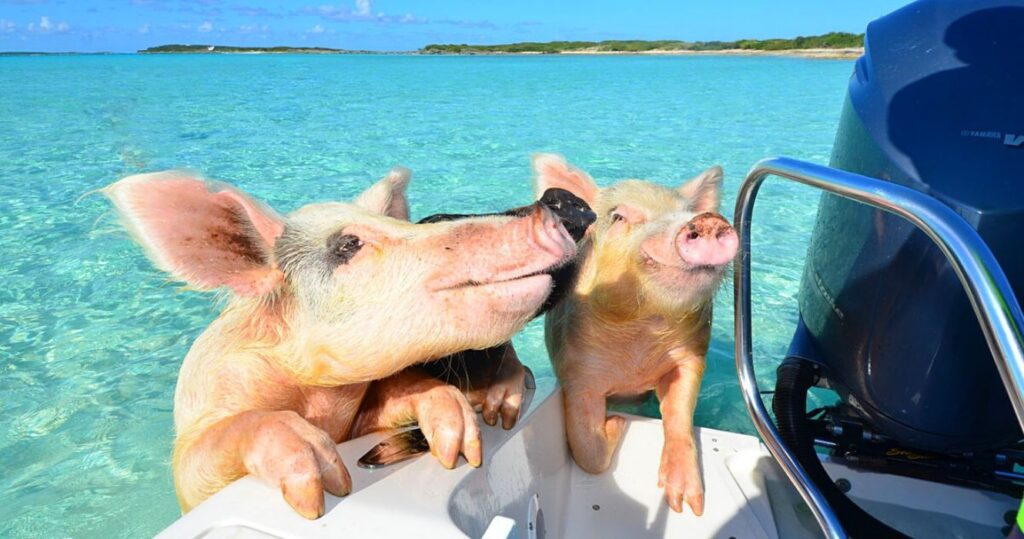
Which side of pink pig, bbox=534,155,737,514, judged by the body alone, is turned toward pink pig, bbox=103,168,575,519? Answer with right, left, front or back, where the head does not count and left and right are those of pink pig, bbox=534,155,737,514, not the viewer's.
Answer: right

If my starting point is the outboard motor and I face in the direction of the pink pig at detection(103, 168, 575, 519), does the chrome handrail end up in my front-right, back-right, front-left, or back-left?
front-left

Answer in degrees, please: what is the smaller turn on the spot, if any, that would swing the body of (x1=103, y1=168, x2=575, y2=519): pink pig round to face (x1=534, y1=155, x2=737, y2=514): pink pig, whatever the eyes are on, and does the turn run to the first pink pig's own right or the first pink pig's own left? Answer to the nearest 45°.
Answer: approximately 45° to the first pink pig's own left

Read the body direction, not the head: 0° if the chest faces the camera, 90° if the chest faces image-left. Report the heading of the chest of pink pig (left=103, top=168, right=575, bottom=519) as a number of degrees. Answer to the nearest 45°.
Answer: approximately 315°

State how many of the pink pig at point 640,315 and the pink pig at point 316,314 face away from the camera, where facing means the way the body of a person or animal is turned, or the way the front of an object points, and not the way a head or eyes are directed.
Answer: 0

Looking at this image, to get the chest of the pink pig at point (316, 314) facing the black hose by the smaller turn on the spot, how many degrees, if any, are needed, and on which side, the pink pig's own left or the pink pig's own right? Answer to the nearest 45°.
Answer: approximately 45° to the pink pig's own left

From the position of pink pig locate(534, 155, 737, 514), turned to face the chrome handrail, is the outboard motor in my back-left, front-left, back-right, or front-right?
front-left

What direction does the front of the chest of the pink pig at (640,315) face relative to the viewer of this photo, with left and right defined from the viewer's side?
facing the viewer and to the right of the viewer
